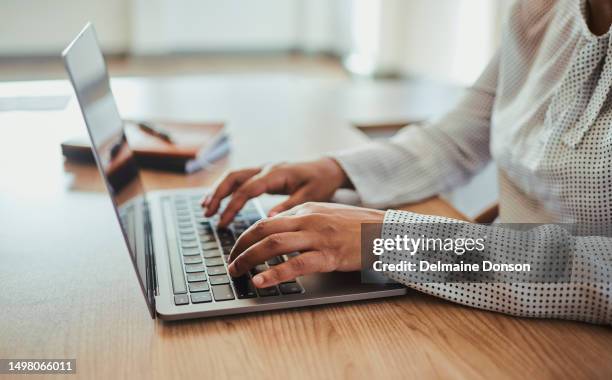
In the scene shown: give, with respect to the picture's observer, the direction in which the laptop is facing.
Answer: facing to the right of the viewer

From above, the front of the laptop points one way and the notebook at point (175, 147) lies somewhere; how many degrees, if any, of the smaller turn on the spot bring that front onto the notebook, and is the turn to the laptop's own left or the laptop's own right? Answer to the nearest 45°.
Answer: approximately 90° to the laptop's own left

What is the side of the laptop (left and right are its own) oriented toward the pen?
left
